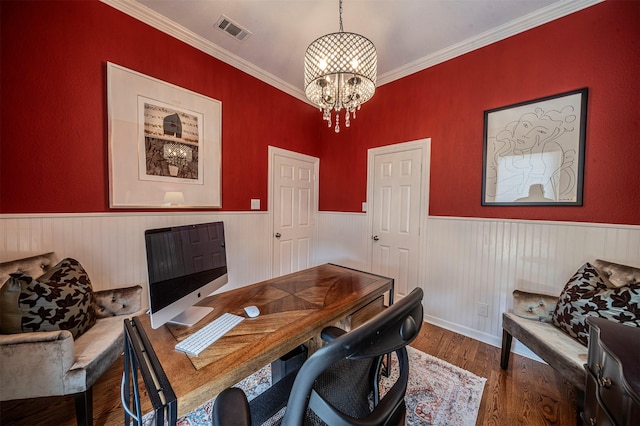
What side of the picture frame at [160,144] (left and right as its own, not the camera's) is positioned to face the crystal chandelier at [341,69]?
front

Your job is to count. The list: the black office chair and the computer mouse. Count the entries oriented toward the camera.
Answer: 0

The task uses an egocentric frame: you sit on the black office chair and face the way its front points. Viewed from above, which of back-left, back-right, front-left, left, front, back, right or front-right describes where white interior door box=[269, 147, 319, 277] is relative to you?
front-right

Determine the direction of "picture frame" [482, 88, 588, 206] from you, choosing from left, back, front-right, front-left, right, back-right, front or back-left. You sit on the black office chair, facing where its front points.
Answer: right

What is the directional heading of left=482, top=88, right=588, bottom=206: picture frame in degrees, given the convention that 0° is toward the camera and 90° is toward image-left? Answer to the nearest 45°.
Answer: approximately 45°

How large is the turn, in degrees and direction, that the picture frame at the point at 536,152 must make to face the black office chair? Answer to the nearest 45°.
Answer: approximately 45° to its left

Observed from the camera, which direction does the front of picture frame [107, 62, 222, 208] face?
facing the viewer and to the right of the viewer

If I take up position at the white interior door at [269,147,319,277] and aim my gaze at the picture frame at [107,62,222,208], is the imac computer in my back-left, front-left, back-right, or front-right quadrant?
front-left

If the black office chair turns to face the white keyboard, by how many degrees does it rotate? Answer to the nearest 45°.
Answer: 0° — it already faces it

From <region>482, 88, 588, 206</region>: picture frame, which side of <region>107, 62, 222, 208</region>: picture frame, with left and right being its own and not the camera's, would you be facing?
front

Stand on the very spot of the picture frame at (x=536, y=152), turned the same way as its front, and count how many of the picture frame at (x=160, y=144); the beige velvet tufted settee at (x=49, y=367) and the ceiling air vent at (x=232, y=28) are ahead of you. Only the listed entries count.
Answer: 3

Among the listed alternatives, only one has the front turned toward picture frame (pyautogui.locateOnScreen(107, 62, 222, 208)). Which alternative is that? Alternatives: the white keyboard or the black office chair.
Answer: the black office chair
